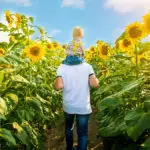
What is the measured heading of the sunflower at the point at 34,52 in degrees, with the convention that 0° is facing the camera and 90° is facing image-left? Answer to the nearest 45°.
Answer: approximately 0°

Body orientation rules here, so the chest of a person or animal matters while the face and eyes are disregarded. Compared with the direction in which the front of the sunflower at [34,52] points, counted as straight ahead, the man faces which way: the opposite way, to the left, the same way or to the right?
the opposite way

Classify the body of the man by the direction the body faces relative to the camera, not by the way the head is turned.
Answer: away from the camera

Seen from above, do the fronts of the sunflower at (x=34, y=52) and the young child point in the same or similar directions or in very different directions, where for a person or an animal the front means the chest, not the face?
very different directions

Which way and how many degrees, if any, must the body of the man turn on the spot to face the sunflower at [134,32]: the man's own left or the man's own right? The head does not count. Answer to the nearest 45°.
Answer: approximately 135° to the man's own right

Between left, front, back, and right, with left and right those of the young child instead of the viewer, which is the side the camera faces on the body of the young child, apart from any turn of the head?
back
